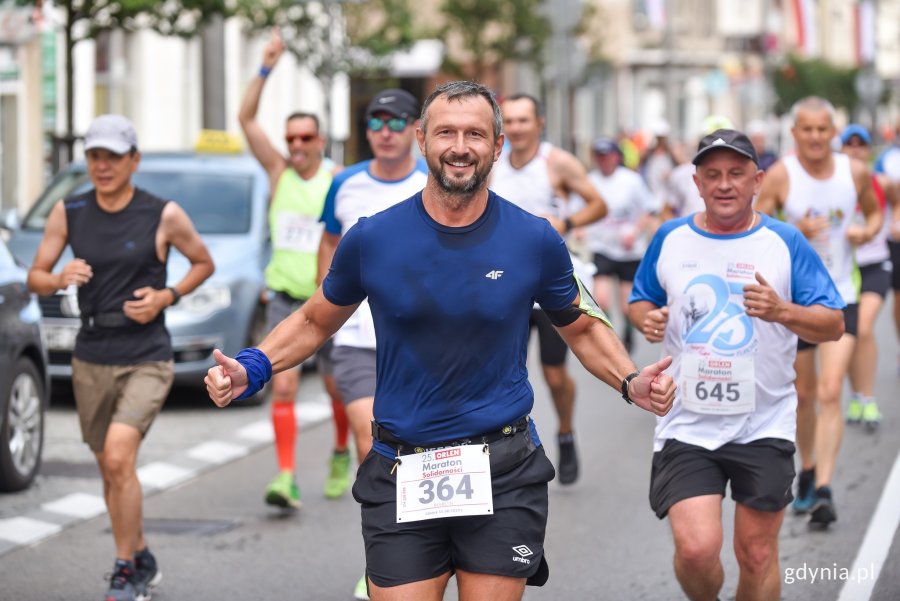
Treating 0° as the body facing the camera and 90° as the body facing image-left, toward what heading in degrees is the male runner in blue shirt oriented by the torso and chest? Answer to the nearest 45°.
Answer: approximately 0°

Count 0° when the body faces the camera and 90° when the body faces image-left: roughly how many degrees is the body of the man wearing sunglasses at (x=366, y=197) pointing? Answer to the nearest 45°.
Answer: approximately 0°

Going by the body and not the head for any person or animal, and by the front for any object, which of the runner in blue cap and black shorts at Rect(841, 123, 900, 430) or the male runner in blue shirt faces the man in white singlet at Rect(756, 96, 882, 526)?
the runner in blue cap and black shorts at Rect(841, 123, 900, 430)

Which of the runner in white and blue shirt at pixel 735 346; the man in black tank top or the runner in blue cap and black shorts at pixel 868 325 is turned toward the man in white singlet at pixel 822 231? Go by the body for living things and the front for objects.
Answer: the runner in blue cap and black shorts at pixel 868 325

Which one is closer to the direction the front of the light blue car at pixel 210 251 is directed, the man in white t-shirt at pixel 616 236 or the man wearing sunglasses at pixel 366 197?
the man wearing sunglasses

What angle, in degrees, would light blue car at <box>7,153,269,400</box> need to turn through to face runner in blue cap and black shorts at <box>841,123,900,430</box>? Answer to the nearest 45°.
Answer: approximately 90° to its left

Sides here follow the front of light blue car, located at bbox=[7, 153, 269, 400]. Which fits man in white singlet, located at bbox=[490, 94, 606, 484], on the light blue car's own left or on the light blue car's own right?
on the light blue car's own left

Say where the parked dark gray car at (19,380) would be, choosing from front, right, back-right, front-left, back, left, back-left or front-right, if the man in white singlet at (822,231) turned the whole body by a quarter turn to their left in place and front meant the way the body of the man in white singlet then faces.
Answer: back
